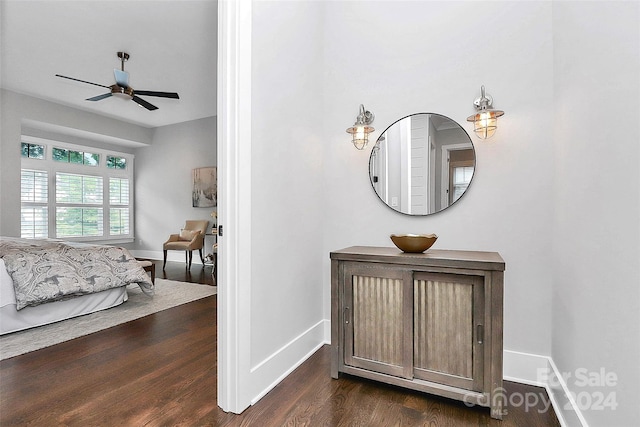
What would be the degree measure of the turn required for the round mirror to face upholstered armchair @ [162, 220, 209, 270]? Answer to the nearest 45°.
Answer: approximately 135° to its right

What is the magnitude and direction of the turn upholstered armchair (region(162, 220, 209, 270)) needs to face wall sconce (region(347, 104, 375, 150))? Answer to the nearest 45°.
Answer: approximately 45° to its left

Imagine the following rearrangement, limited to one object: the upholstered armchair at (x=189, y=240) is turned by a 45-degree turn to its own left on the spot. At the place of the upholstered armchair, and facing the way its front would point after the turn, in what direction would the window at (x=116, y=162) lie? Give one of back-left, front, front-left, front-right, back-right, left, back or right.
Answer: back-right

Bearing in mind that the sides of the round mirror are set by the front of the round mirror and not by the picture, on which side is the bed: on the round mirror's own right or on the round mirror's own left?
on the round mirror's own right

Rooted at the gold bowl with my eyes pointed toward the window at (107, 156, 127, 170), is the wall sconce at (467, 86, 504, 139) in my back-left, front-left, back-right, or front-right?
back-right

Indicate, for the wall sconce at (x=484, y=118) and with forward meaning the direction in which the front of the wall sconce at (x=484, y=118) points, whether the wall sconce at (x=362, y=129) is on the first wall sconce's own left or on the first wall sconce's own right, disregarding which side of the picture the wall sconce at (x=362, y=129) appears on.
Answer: on the first wall sconce's own right

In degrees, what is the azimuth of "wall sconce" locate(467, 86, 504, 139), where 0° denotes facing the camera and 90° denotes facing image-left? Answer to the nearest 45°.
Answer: approximately 0°

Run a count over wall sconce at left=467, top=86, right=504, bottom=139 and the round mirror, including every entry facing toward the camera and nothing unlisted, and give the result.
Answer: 2

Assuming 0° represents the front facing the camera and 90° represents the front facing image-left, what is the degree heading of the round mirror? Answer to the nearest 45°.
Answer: approximately 0°

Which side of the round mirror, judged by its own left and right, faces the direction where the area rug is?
right

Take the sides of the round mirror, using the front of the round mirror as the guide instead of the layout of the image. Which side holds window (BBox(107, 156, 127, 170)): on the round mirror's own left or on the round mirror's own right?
on the round mirror's own right

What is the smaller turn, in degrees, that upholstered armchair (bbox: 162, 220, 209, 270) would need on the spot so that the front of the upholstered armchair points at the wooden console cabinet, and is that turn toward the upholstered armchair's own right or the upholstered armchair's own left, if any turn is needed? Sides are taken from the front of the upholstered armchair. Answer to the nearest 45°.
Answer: approximately 45° to the upholstered armchair's own left
